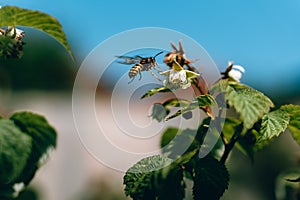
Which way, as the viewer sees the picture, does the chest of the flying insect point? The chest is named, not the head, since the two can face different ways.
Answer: to the viewer's right
